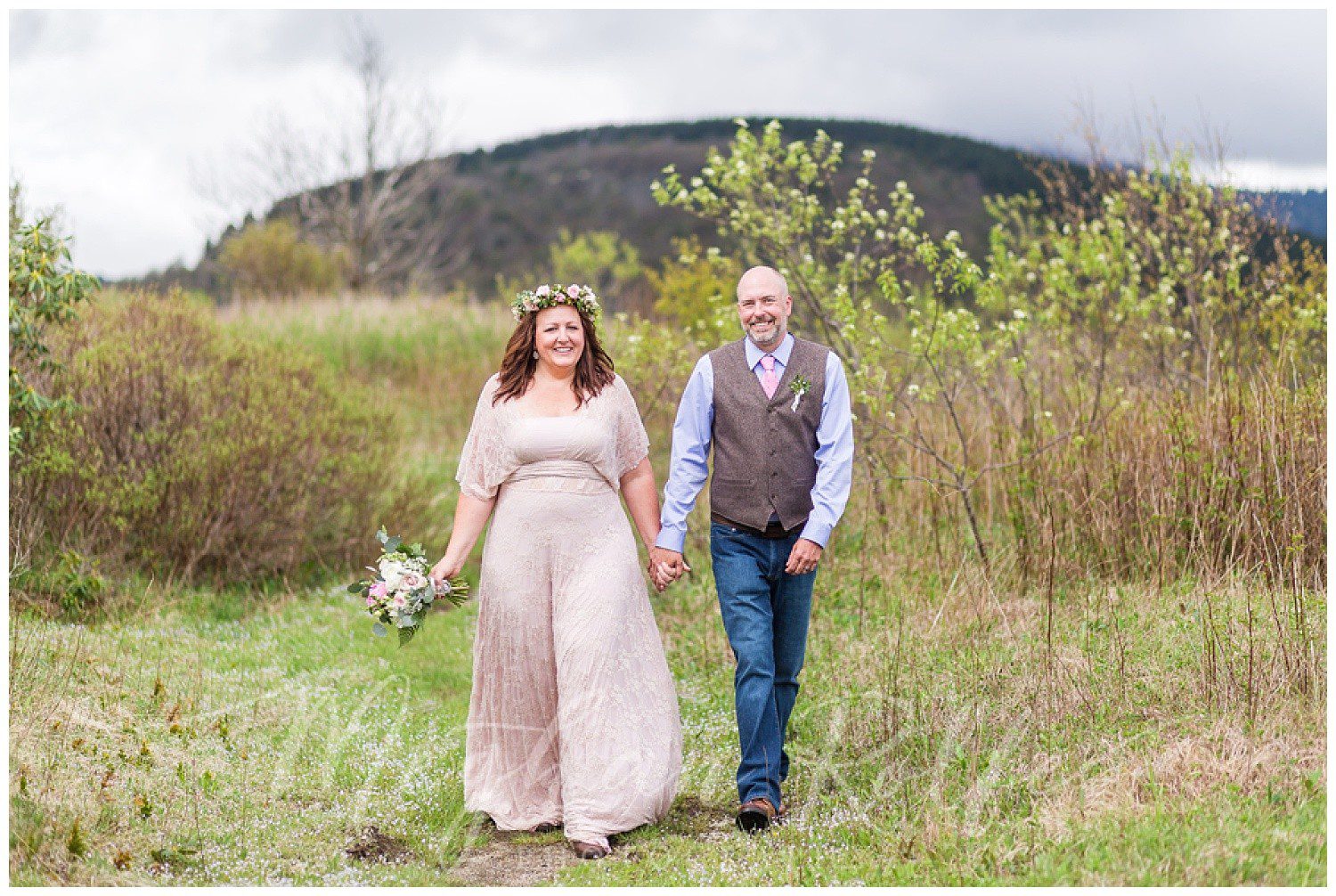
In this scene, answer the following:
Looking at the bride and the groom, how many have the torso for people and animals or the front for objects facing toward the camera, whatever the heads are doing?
2

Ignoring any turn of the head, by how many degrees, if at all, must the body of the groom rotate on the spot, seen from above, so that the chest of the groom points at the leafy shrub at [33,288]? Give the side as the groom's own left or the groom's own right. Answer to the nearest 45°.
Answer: approximately 135° to the groom's own right

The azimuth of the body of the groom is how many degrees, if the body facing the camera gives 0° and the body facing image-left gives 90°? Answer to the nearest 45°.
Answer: approximately 0°

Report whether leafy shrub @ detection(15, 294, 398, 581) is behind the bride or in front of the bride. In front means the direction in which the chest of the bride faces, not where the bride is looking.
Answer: behind

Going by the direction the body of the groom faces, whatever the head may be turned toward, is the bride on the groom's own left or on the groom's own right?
on the groom's own right

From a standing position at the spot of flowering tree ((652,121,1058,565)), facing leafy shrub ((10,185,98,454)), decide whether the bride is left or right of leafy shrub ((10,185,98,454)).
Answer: left

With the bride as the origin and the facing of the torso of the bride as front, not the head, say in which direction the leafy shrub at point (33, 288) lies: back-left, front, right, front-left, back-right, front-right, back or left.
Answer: back-right

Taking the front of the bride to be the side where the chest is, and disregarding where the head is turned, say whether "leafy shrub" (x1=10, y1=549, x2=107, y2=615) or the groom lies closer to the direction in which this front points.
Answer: the groom
